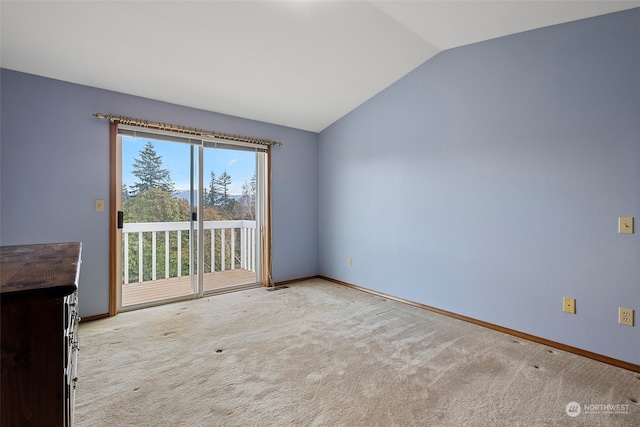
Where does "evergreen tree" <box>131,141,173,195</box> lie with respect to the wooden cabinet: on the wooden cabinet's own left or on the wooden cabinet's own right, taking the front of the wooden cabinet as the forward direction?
on the wooden cabinet's own left

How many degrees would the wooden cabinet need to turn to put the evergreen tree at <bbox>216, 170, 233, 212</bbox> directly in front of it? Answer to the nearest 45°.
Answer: approximately 45° to its left

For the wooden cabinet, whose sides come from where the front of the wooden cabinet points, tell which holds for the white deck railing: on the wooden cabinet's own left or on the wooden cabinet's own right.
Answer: on the wooden cabinet's own left

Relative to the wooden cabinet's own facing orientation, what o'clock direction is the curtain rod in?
The curtain rod is roughly at 10 o'clock from the wooden cabinet.

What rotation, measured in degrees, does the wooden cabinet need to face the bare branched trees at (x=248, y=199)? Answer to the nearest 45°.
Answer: approximately 45° to its left

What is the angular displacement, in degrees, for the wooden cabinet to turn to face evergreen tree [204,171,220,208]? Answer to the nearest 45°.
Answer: approximately 45° to its left

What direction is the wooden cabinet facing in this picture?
to the viewer's right
